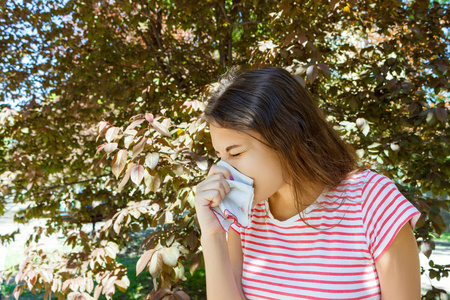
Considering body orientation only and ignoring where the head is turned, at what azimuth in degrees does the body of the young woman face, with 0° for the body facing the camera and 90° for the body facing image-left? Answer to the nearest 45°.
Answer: approximately 45°
